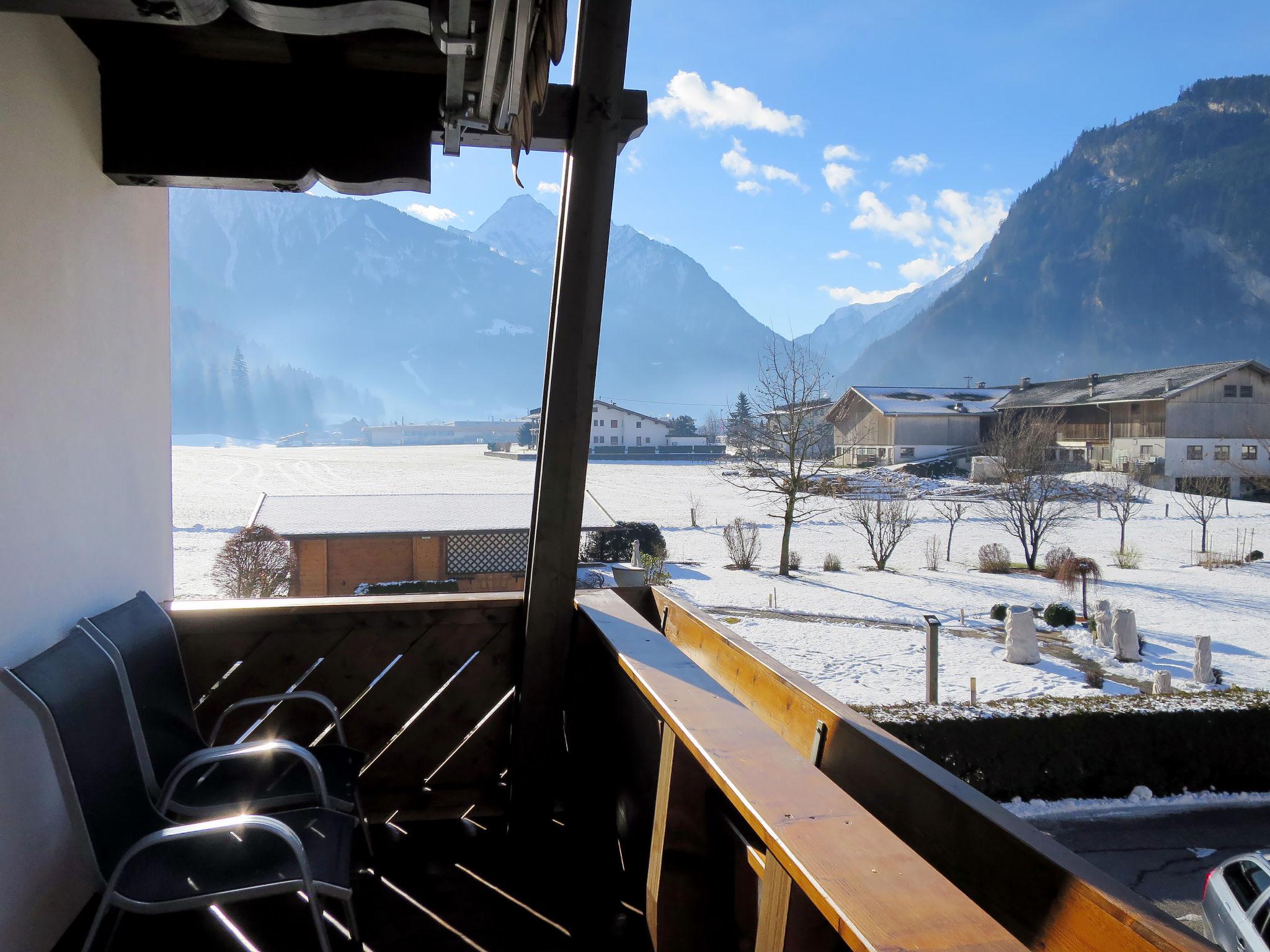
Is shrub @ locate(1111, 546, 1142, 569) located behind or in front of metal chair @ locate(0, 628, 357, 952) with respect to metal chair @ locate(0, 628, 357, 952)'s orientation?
in front

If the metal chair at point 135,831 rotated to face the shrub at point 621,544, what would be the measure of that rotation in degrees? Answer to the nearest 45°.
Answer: approximately 45° to its left

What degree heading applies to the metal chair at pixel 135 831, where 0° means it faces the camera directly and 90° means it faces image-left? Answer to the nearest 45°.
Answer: approximately 270°

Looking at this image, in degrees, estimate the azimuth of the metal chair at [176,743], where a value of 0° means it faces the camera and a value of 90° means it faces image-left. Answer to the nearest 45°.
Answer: approximately 270°

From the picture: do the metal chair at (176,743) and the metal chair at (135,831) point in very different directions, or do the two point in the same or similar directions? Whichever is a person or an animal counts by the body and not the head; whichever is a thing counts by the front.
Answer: same or similar directions

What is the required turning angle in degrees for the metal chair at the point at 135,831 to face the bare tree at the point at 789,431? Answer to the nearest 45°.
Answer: approximately 45° to its left

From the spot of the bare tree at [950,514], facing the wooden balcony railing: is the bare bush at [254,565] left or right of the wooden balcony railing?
right
